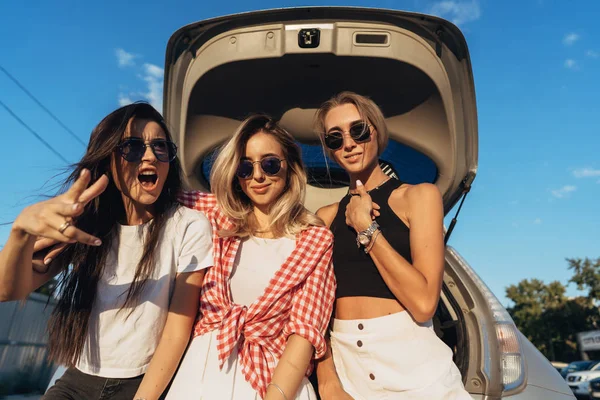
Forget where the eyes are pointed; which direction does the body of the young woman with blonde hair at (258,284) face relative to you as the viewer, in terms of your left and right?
facing the viewer

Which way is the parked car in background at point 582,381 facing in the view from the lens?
facing the viewer and to the left of the viewer

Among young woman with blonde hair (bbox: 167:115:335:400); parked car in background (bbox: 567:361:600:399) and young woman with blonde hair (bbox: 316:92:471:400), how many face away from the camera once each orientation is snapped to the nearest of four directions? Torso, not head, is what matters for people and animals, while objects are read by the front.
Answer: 0

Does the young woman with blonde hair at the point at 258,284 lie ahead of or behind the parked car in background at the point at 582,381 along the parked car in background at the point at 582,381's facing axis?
ahead

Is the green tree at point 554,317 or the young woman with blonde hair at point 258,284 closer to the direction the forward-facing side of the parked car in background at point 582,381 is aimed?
the young woman with blonde hair

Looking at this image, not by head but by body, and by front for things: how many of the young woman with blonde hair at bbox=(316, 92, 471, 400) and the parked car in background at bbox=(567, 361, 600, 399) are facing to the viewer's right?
0

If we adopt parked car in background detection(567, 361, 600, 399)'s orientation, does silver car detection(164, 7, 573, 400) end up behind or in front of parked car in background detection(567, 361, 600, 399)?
in front
